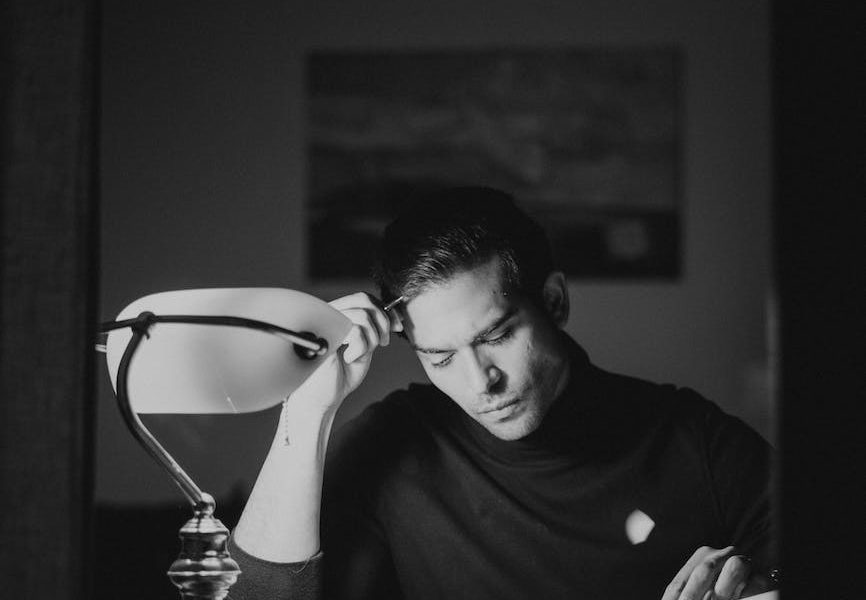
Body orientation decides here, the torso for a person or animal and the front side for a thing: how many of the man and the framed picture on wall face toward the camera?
2

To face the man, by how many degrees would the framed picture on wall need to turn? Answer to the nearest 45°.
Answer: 0° — it already faces them

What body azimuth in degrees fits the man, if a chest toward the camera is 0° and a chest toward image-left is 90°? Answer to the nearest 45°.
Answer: approximately 0°

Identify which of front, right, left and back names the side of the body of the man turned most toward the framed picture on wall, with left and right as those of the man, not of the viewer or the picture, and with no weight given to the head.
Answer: back
